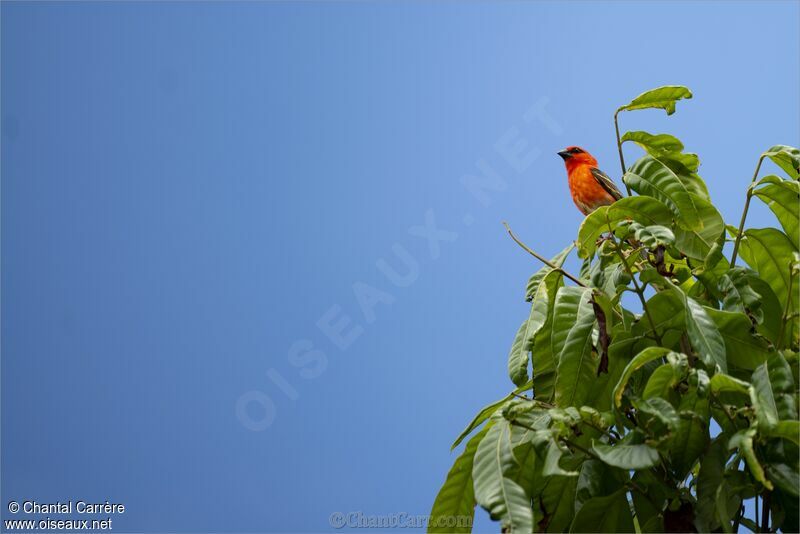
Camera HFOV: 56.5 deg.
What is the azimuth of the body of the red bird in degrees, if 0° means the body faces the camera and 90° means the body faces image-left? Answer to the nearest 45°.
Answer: approximately 45°
